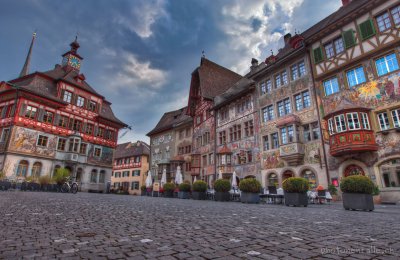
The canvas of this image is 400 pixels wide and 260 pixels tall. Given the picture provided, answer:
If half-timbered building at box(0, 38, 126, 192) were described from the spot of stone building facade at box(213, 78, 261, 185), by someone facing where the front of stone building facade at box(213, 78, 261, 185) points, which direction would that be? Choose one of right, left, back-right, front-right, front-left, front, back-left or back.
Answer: front-right

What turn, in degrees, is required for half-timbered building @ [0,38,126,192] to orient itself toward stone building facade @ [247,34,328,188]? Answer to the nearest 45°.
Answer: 0° — it already faces it

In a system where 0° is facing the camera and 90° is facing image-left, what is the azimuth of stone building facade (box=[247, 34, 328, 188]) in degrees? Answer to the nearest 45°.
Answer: approximately 45°

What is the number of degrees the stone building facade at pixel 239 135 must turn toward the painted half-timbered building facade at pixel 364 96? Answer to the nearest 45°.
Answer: approximately 90° to its left
